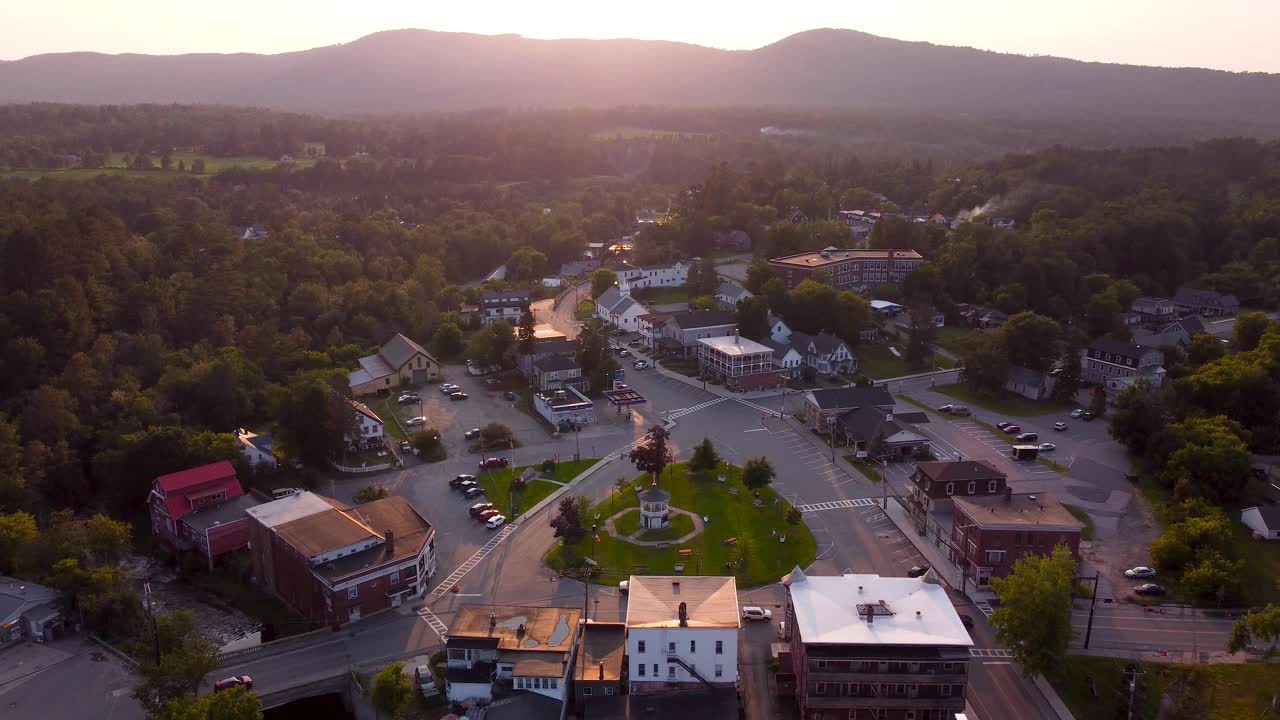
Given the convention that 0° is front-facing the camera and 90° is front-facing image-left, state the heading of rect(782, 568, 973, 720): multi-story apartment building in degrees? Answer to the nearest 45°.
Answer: approximately 180°

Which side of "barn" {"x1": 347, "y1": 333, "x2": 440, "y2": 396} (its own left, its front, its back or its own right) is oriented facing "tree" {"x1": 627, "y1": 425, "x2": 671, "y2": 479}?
front

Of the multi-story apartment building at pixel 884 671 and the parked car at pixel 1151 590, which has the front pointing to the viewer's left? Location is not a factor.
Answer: the parked car

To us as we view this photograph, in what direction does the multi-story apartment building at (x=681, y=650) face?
facing away from the viewer

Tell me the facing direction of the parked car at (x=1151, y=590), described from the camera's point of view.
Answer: facing to the left of the viewer

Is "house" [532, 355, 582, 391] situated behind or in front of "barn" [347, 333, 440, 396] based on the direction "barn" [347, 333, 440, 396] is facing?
in front

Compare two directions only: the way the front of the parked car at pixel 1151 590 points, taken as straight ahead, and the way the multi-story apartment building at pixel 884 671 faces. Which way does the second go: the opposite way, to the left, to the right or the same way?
to the right

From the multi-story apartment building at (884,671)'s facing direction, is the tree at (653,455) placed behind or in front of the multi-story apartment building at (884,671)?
in front

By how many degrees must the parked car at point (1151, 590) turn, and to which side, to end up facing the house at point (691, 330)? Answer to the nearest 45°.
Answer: approximately 45° to its right
